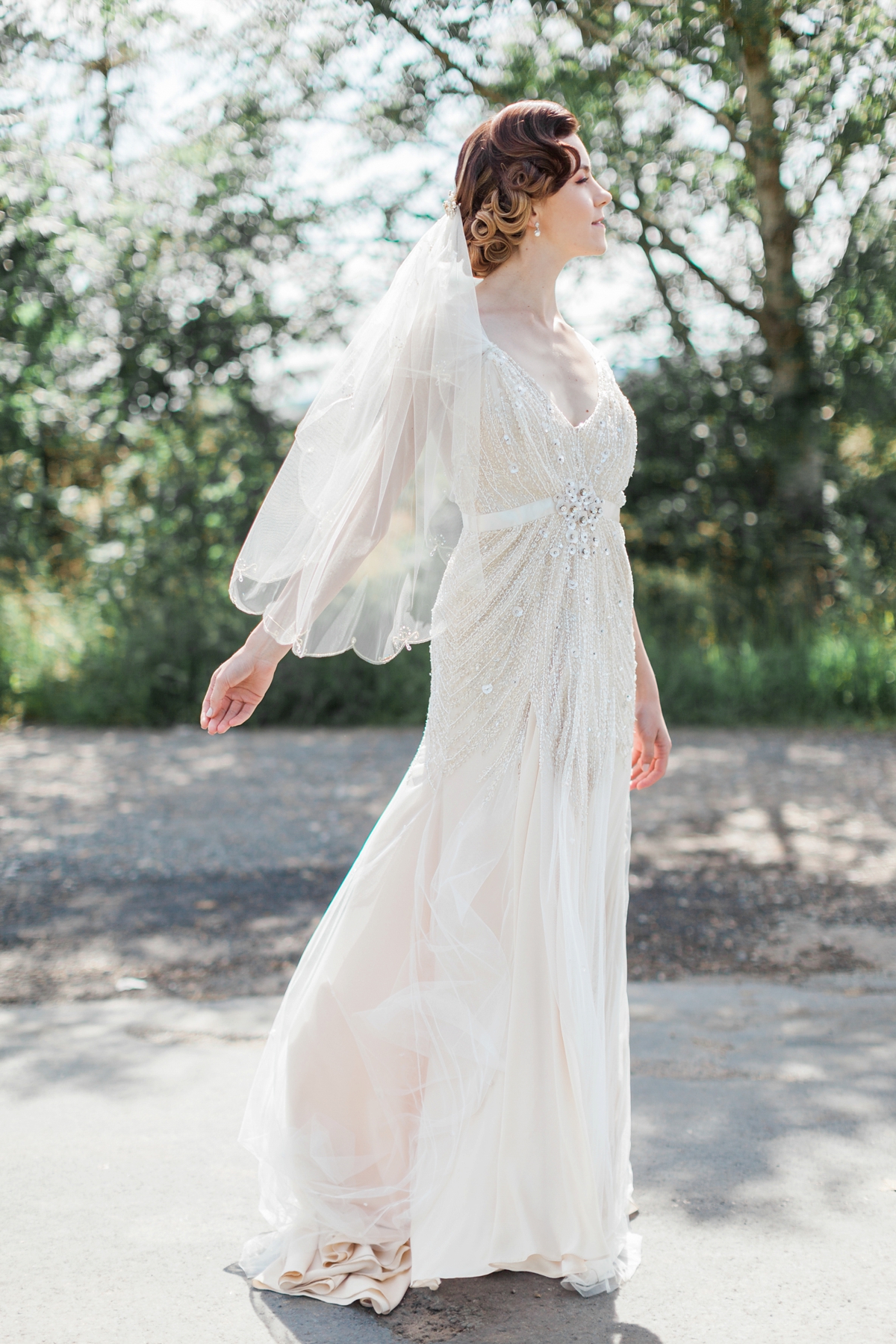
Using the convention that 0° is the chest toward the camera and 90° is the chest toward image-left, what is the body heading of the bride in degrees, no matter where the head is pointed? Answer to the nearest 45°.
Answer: approximately 315°

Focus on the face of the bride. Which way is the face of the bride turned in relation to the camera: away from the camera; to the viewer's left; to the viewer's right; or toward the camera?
to the viewer's right
